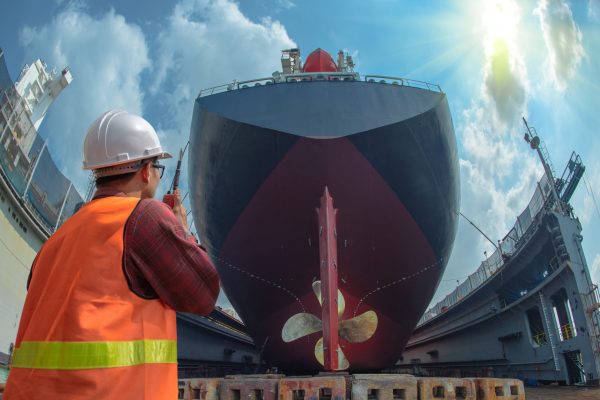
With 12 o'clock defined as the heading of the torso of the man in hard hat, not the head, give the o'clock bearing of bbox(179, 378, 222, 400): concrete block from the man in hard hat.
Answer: The concrete block is roughly at 11 o'clock from the man in hard hat.

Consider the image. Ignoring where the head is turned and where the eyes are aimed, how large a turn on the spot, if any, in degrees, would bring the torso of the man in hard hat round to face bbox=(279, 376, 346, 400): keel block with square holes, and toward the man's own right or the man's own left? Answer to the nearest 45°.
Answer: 0° — they already face it

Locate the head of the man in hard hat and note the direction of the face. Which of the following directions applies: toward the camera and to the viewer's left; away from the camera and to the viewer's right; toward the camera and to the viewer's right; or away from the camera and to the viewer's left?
away from the camera and to the viewer's right

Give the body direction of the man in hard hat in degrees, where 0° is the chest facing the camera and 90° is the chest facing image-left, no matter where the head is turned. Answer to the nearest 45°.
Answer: approximately 225°
